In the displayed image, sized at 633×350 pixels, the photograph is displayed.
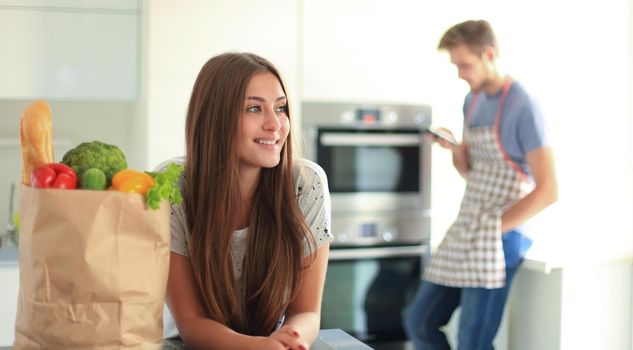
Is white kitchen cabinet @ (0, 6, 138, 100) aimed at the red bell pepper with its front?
yes

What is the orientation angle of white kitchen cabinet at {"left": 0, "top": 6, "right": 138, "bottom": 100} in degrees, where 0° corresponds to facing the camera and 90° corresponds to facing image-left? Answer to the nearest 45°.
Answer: approximately 0°

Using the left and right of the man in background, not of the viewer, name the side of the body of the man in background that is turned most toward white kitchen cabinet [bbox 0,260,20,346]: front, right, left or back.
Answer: front

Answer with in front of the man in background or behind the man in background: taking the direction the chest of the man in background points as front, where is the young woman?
in front

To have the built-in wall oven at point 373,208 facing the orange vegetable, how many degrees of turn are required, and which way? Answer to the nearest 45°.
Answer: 0° — it already faces it

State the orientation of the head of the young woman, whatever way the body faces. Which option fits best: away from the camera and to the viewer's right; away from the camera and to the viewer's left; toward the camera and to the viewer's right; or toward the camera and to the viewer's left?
toward the camera and to the viewer's right

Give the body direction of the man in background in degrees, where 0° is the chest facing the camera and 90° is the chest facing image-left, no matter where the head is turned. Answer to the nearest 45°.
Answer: approximately 45°

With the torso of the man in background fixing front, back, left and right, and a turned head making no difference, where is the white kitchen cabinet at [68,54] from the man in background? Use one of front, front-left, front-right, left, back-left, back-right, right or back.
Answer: front-right

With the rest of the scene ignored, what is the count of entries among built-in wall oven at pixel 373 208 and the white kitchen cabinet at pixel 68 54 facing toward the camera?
2

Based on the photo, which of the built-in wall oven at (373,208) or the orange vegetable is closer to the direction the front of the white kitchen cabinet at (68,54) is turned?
the orange vegetable

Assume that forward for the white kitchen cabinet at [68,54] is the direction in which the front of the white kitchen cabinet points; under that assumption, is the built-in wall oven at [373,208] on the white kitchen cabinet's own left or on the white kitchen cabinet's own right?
on the white kitchen cabinet's own left

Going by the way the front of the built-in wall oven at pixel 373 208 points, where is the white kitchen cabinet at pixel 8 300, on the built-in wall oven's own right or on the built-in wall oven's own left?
on the built-in wall oven's own right

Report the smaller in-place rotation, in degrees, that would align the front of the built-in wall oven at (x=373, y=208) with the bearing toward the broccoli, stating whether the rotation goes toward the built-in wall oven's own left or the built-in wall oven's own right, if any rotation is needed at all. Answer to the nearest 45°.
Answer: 0° — it already faces it

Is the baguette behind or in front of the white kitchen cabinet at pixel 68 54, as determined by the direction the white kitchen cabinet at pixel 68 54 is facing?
in front

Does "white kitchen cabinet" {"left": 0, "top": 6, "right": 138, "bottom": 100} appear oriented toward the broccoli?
yes

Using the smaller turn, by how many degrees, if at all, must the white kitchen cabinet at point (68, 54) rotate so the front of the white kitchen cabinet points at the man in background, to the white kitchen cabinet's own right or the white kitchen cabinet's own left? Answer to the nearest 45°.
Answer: approximately 45° to the white kitchen cabinet's own left
